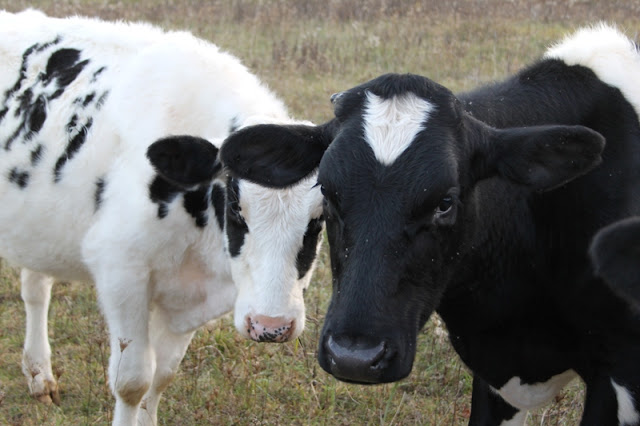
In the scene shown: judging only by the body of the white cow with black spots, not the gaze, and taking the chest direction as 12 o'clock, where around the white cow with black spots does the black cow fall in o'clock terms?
The black cow is roughly at 12 o'clock from the white cow with black spots.

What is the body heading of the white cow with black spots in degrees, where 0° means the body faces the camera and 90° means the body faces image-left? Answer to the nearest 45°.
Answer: approximately 315°

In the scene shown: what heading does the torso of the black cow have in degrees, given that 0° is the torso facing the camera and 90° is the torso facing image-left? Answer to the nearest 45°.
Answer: approximately 45°
